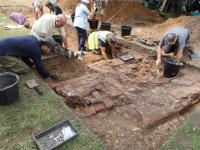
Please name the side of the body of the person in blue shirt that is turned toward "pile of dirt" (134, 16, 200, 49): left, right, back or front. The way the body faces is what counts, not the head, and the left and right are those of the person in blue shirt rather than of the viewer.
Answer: front

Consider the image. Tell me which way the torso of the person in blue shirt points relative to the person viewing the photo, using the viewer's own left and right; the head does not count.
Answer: facing to the right of the viewer

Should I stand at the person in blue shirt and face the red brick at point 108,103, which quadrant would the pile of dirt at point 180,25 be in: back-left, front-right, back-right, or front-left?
front-left

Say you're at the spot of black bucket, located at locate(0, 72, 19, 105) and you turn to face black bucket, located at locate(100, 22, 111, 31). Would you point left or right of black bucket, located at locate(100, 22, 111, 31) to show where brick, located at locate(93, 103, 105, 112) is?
right

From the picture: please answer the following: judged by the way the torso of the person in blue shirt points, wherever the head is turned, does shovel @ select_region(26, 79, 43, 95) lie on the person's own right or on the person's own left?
on the person's own right

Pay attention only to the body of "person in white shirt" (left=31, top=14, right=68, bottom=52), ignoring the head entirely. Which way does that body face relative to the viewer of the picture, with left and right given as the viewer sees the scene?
facing the viewer and to the right of the viewer

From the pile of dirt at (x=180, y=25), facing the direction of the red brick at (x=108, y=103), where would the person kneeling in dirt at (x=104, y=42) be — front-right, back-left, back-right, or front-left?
front-right

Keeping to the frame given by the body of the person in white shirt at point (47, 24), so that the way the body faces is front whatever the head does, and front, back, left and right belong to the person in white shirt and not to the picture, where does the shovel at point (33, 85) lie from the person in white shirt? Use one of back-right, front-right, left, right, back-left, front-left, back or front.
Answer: front-right

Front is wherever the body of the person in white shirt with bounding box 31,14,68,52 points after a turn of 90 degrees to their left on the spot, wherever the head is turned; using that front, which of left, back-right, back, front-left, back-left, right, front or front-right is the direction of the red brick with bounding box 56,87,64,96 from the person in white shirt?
back-right

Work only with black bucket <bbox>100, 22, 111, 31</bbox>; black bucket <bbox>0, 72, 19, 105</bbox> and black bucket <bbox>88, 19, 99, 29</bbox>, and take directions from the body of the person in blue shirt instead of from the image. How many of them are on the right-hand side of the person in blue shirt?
1

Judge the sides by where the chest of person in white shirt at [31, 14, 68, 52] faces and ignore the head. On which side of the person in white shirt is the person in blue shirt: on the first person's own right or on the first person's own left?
on the first person's own right

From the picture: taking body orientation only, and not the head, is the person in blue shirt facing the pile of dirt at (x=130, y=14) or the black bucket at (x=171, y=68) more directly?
the black bucket

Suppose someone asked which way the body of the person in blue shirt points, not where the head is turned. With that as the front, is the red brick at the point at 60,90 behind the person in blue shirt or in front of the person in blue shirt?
in front

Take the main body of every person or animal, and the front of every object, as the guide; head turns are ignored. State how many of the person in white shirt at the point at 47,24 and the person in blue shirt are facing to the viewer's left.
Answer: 0

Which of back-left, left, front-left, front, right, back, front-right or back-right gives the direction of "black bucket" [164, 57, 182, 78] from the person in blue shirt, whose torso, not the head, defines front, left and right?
front
